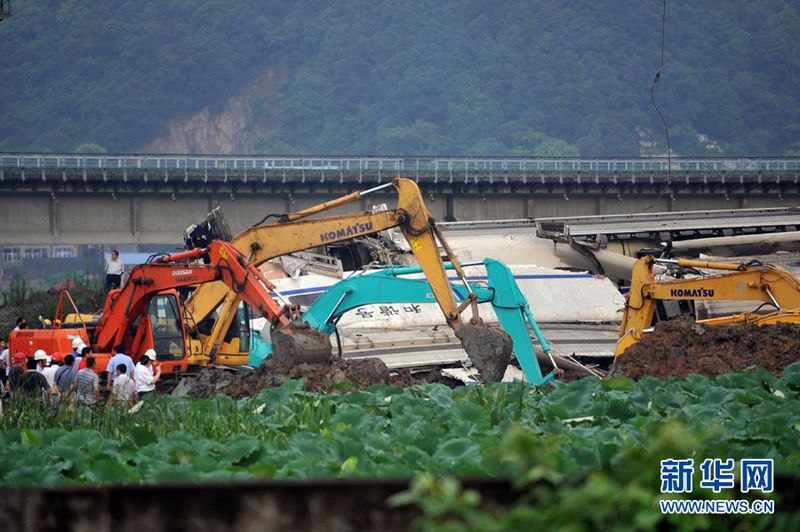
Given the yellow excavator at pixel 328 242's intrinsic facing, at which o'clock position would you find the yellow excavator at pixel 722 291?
the yellow excavator at pixel 722 291 is roughly at 12 o'clock from the yellow excavator at pixel 328 242.

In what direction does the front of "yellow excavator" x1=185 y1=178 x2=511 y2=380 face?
to the viewer's right

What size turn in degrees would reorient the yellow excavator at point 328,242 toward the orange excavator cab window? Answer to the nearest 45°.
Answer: approximately 180°

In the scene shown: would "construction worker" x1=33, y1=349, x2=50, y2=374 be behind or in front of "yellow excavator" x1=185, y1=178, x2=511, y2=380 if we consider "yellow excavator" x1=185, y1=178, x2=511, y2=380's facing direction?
behind

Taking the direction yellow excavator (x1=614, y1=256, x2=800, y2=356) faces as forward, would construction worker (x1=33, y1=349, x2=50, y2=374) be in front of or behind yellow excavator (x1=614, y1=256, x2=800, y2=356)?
in front

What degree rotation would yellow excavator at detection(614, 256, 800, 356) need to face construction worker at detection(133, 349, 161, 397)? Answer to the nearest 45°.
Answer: approximately 45° to its left

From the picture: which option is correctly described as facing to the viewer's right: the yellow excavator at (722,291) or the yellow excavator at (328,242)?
the yellow excavator at (328,242)

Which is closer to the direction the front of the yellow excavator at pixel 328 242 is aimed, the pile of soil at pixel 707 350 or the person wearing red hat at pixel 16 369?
the pile of soil

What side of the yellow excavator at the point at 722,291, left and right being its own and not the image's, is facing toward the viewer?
left

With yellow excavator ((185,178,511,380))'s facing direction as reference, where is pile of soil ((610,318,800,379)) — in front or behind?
in front
